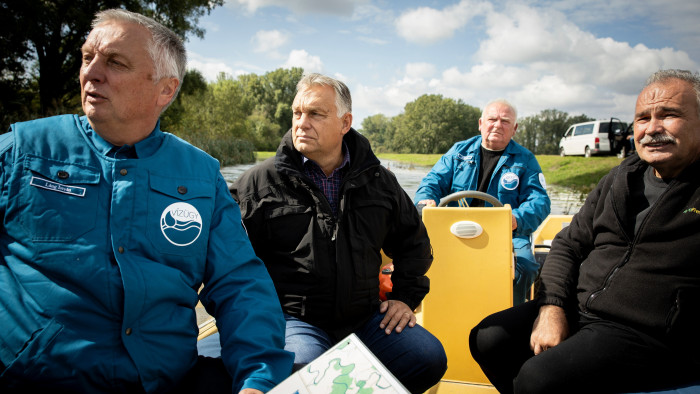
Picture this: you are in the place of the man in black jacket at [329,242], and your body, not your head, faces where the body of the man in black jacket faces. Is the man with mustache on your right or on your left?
on your left

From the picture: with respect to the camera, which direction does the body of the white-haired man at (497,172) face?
toward the camera

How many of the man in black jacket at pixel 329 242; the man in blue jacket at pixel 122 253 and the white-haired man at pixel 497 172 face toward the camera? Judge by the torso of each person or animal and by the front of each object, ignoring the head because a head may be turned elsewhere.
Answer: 3

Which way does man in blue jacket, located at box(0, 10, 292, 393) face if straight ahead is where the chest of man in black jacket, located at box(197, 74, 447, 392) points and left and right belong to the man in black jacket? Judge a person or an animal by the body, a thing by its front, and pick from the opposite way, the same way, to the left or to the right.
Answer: the same way

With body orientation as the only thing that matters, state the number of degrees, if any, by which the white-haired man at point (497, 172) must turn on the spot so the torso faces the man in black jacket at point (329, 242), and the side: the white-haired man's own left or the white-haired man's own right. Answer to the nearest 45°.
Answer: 0° — they already face them

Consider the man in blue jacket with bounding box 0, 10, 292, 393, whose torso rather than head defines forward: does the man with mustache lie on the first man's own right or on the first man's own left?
on the first man's own left

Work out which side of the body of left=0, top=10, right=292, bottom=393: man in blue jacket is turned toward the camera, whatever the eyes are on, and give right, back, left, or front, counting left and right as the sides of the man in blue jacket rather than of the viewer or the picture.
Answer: front

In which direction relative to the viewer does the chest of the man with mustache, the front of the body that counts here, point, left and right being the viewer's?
facing the viewer and to the left of the viewer

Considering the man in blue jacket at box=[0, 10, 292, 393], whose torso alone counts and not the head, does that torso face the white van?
no

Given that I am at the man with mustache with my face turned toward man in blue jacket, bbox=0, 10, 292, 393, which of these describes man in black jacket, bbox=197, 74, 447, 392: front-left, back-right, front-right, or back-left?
front-right

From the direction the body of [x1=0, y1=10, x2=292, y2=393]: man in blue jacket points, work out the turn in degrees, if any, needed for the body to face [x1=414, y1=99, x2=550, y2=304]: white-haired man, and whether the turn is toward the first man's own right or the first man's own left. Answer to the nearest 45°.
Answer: approximately 135° to the first man's own left

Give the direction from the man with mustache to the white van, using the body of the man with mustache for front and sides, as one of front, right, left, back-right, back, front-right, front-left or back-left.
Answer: back-right

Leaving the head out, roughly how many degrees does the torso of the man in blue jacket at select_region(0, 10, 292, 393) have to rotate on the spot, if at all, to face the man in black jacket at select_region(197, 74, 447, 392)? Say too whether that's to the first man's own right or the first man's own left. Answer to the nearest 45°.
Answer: approximately 135° to the first man's own left

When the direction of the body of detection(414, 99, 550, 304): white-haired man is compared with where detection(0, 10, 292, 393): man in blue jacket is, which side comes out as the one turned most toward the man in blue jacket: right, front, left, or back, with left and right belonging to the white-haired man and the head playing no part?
front

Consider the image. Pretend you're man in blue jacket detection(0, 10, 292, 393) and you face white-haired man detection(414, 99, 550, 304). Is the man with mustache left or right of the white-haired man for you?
right

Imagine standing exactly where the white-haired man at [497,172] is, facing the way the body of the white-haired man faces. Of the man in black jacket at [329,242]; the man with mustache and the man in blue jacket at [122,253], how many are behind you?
0

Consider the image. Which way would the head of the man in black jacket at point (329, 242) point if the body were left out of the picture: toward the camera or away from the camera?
toward the camera

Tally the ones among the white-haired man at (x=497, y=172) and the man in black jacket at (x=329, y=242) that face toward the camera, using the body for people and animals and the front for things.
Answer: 2

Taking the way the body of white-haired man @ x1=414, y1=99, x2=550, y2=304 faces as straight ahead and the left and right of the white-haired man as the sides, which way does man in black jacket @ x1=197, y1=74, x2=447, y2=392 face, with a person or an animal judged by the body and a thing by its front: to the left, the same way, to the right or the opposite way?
the same way
